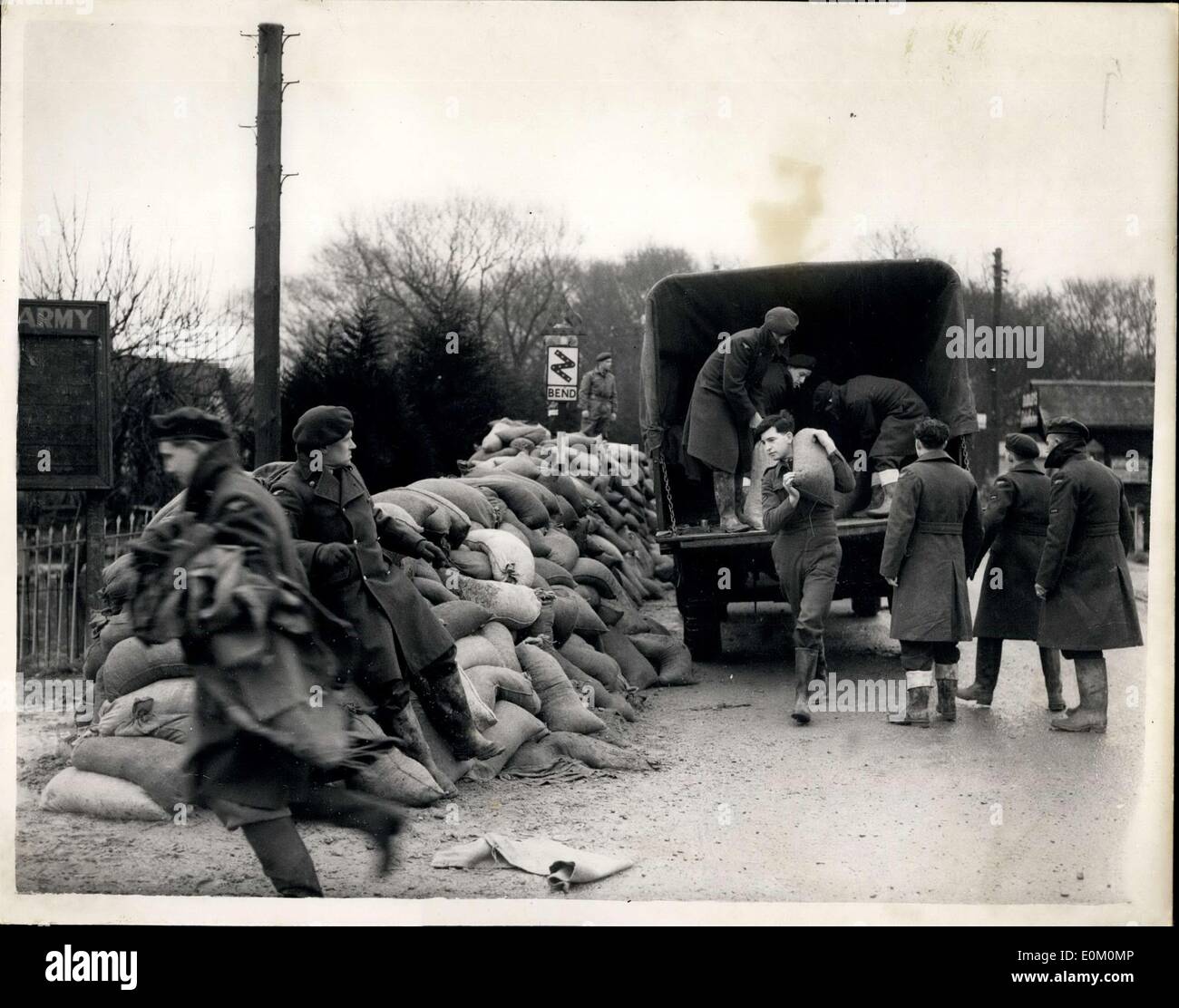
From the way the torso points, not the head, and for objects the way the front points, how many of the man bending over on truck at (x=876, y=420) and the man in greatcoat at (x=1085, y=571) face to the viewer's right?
0

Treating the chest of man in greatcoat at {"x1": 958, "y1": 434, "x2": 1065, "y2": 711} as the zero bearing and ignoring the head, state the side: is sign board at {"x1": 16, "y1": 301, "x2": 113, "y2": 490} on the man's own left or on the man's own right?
on the man's own left

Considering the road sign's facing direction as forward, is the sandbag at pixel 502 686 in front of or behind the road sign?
in front

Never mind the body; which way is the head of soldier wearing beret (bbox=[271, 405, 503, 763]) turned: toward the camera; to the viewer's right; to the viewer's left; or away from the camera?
to the viewer's right

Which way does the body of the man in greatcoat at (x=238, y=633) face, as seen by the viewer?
to the viewer's left

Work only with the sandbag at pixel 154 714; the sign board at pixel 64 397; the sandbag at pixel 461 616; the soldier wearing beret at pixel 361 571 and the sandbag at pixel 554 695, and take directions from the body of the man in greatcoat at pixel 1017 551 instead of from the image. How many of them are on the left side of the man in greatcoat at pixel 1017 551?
5

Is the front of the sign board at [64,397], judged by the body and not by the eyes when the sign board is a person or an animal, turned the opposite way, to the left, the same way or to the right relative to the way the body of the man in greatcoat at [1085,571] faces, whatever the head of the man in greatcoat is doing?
the opposite way

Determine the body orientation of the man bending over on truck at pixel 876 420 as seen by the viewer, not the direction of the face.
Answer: to the viewer's left

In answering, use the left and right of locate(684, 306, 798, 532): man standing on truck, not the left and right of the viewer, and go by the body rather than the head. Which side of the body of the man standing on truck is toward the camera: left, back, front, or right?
right

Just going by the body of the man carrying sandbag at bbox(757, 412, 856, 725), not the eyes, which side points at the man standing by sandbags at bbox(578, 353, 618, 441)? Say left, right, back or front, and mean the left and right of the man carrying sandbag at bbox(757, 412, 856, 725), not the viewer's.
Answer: back

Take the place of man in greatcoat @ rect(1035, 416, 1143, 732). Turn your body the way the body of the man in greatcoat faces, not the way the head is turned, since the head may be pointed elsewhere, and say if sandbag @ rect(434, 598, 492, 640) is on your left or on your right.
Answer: on your left

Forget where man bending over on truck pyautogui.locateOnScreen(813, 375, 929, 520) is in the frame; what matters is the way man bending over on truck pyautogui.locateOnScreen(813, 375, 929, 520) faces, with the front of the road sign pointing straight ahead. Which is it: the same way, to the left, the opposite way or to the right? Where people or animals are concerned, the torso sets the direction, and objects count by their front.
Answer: to the right

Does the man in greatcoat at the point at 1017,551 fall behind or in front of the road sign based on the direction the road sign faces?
in front

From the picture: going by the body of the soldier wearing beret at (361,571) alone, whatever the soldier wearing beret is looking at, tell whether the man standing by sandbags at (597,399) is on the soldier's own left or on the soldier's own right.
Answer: on the soldier's own left

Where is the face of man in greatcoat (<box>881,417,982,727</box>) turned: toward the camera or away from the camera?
away from the camera
